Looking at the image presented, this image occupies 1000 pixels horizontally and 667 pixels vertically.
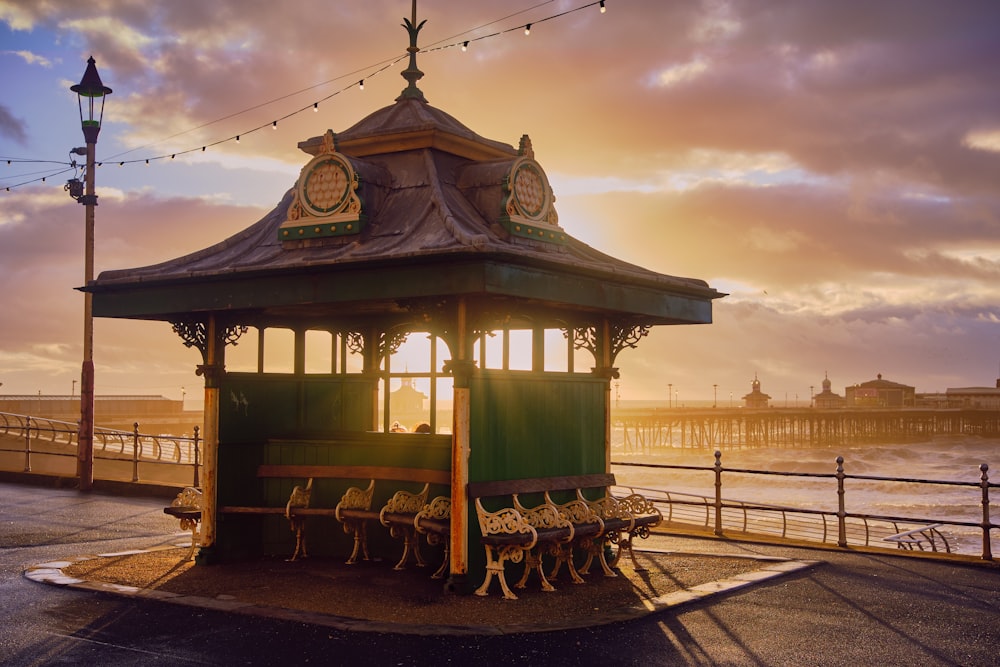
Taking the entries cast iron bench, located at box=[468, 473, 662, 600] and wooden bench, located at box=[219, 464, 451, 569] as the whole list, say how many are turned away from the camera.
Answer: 0

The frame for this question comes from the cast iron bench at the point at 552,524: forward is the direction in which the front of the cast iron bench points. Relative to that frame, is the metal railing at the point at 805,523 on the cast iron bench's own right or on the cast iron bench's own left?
on the cast iron bench's own left

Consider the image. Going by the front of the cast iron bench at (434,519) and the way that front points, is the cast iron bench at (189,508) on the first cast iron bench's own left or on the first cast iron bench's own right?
on the first cast iron bench's own right

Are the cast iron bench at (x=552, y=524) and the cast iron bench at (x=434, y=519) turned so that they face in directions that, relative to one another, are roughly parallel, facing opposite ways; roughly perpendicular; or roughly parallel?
roughly perpendicular

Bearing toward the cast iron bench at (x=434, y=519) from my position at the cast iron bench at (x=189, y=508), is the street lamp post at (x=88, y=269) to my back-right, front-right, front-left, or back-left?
back-left

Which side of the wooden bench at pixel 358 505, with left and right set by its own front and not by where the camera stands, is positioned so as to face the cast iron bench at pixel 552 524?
left

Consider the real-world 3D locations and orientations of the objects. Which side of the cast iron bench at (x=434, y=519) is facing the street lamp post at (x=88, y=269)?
right

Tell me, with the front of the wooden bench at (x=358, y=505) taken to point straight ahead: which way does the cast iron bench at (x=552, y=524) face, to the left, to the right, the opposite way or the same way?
to the left

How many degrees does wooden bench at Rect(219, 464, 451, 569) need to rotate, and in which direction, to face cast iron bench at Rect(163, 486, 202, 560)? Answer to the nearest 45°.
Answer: approximately 90° to its right

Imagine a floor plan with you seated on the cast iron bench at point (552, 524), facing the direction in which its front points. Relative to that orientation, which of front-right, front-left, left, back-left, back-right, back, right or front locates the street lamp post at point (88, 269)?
back

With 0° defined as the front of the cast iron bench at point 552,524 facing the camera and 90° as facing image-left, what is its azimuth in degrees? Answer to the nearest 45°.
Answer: approximately 315°
